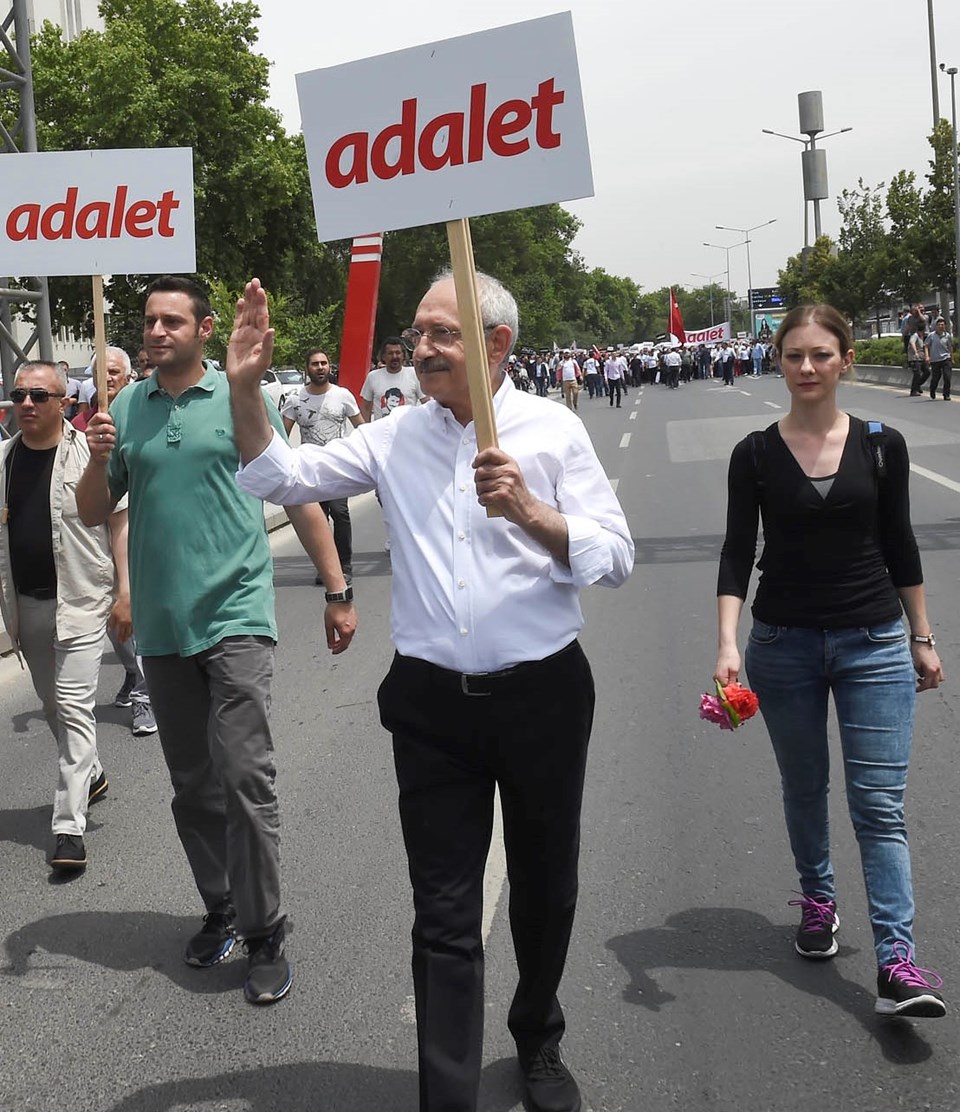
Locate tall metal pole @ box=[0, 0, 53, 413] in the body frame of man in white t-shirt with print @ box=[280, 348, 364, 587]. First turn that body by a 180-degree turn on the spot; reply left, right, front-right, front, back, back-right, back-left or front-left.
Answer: front-left

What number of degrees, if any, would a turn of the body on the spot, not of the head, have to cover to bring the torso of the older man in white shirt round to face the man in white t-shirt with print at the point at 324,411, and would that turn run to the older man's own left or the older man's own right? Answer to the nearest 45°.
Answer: approximately 180°

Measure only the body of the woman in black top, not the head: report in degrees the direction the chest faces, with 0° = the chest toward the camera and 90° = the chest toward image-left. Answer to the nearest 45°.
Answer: approximately 0°

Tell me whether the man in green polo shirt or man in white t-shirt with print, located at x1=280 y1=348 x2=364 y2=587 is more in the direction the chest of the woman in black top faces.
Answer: the man in green polo shirt

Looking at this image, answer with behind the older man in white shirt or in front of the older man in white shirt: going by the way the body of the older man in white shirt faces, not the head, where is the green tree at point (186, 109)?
behind

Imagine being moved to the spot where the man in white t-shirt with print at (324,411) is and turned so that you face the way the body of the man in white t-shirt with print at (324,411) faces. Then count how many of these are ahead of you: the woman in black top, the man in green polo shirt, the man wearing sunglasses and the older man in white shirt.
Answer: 4

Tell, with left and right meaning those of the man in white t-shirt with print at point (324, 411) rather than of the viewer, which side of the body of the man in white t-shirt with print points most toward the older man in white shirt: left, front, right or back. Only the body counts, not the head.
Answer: front

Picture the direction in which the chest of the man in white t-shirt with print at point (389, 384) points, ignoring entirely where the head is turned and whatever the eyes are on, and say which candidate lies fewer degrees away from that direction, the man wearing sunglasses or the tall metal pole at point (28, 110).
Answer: the man wearing sunglasses

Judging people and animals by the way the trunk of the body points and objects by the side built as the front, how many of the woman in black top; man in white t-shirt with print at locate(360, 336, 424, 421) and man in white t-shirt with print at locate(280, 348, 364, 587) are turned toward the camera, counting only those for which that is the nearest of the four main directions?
3

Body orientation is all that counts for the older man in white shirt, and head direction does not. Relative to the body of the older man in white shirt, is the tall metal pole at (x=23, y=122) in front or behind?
behind

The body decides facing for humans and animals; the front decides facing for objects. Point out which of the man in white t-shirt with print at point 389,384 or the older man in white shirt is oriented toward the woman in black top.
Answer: the man in white t-shirt with print

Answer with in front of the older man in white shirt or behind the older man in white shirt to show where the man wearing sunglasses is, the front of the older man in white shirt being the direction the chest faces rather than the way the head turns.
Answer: behind
